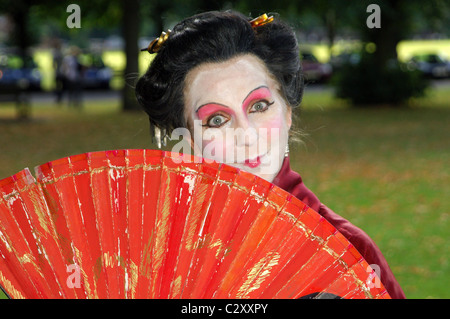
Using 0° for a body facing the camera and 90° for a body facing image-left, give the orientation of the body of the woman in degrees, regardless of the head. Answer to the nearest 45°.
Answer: approximately 0°

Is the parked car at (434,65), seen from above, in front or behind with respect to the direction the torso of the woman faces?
behind

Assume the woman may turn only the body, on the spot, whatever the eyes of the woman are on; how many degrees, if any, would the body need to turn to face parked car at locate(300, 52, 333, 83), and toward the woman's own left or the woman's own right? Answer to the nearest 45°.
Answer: approximately 180°
